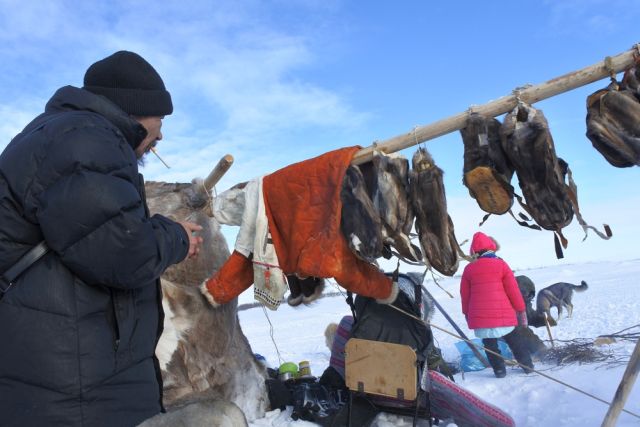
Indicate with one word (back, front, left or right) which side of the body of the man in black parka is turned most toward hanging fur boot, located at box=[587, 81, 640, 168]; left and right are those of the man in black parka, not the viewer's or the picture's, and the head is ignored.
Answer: front

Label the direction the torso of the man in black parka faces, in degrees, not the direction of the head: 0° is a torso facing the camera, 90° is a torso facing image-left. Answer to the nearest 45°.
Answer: approximately 270°

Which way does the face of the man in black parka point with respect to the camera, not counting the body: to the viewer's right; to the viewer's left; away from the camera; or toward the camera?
to the viewer's right
